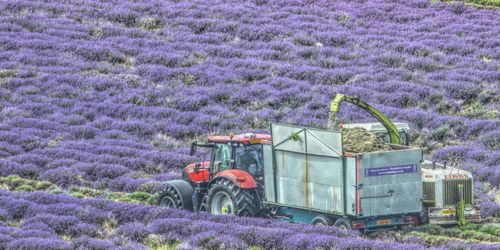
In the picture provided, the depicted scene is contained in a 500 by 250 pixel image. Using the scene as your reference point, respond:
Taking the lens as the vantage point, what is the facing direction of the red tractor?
facing away from the viewer and to the left of the viewer
